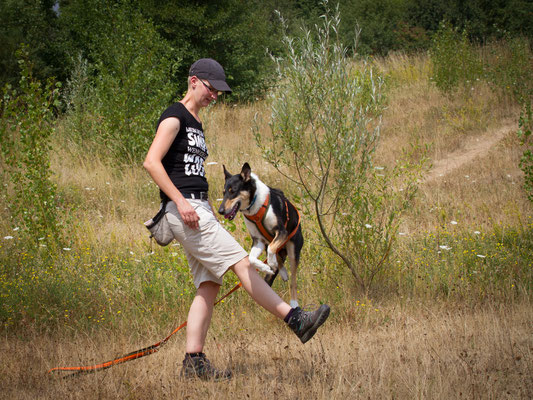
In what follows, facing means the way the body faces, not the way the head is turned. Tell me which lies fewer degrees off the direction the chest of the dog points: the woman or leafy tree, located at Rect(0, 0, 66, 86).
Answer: the woman

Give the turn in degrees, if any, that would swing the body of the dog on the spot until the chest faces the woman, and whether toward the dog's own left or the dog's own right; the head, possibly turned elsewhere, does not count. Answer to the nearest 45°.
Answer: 0° — it already faces them

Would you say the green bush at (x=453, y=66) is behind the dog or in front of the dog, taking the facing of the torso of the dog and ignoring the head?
behind

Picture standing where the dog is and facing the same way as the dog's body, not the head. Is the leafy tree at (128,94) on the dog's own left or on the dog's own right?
on the dog's own right

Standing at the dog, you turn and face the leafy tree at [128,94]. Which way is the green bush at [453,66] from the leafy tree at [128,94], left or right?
right

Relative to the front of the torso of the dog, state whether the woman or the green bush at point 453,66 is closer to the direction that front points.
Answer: the woman

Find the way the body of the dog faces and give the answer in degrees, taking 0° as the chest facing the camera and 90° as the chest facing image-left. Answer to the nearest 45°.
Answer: approximately 45°

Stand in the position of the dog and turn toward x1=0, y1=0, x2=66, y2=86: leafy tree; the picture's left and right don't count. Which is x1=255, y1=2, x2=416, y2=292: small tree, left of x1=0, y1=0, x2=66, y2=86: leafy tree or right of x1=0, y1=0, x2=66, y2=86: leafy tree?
right

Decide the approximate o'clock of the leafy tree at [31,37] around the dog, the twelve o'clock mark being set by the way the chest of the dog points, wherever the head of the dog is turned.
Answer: The leafy tree is roughly at 4 o'clock from the dog.

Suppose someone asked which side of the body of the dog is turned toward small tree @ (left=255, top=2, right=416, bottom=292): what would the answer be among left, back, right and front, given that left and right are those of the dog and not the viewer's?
back

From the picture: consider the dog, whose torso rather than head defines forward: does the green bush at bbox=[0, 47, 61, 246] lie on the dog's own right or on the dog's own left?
on the dog's own right
